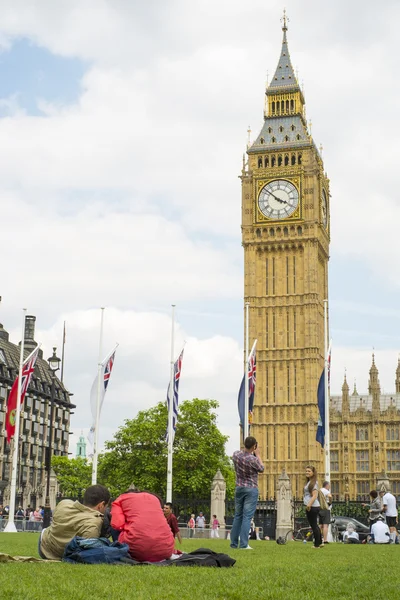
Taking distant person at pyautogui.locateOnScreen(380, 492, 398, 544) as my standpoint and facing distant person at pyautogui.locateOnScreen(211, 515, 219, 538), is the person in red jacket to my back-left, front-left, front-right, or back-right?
back-left

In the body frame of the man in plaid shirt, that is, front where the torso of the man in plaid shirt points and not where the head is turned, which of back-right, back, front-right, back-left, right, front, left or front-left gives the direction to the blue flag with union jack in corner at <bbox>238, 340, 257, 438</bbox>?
front-left

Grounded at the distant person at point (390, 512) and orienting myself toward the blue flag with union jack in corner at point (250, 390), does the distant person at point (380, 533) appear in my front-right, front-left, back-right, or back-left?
back-left

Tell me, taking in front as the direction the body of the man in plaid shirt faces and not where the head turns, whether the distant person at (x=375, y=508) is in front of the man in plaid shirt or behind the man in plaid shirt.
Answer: in front

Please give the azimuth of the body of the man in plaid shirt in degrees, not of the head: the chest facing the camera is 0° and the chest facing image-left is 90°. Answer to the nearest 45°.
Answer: approximately 225°

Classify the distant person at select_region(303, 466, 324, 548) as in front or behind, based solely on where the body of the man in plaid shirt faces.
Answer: in front

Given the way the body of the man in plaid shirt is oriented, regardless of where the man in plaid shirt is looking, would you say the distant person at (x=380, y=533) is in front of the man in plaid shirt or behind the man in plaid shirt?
in front

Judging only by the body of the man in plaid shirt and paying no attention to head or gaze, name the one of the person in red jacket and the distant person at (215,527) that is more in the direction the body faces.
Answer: the distant person
